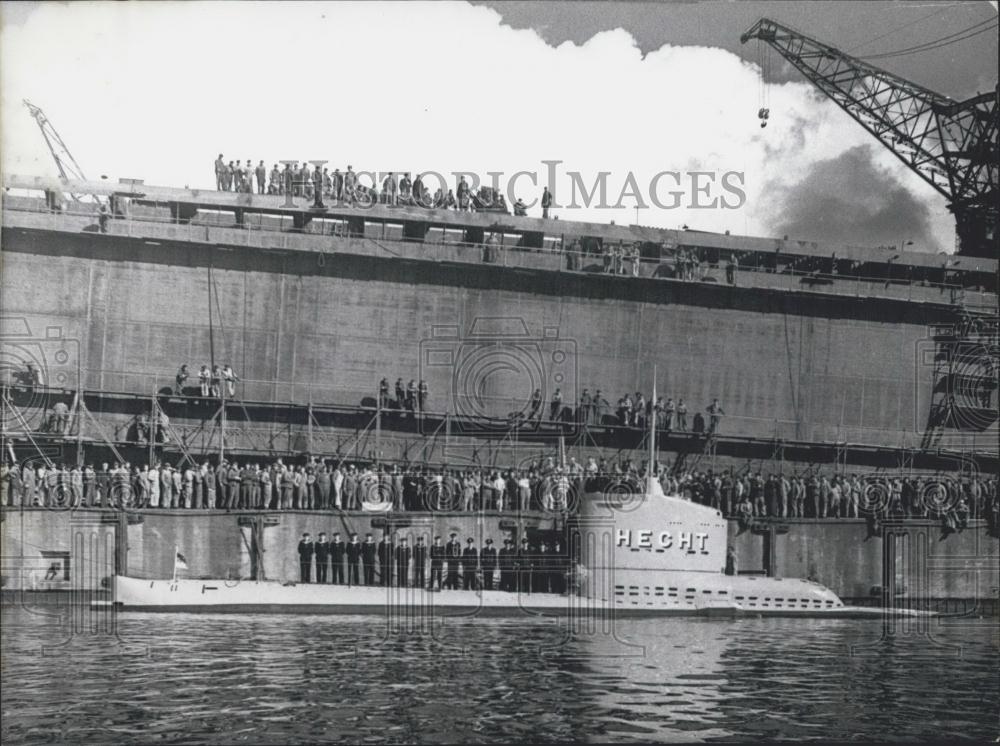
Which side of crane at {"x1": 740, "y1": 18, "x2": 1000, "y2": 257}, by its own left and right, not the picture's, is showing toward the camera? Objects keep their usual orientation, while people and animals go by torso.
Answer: left

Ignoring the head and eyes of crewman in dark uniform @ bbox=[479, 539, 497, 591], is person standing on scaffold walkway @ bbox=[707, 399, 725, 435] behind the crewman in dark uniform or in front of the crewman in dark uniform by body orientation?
behind

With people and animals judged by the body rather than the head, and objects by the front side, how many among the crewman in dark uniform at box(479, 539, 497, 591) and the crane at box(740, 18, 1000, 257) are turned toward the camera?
1

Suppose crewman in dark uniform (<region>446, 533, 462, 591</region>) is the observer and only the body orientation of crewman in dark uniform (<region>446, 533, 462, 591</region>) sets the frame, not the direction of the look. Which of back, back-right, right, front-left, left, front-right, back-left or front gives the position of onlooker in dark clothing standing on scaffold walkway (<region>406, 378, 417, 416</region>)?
back

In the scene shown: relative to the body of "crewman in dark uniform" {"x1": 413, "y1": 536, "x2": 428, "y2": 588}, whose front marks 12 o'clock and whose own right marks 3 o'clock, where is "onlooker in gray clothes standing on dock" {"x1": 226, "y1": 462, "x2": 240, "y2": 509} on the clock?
"onlooker in gray clothes standing on dock" {"x1": 226, "y1": 462, "x2": 240, "y2": 509} is roughly at 3 o'clock from "crewman in dark uniform" {"x1": 413, "y1": 536, "x2": 428, "y2": 588}.

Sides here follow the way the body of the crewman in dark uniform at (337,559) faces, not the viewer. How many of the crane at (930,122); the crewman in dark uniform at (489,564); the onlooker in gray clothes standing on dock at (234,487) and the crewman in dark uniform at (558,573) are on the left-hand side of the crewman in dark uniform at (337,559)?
3

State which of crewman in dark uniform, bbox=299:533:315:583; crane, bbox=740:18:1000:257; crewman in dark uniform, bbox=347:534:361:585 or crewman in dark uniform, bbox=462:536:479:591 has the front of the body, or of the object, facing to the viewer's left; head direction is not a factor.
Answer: the crane

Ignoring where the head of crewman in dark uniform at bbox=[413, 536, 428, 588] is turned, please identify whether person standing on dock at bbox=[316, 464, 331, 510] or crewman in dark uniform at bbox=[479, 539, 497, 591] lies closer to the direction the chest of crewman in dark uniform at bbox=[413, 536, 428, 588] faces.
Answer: the crewman in dark uniform

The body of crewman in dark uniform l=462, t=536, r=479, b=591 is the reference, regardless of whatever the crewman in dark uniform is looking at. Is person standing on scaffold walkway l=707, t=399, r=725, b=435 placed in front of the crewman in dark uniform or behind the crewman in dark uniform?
behind

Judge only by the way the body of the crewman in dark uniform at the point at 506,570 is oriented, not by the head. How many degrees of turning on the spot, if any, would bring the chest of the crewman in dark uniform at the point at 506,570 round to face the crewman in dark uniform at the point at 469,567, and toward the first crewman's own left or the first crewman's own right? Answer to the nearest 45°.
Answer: approximately 45° to the first crewman's own right
